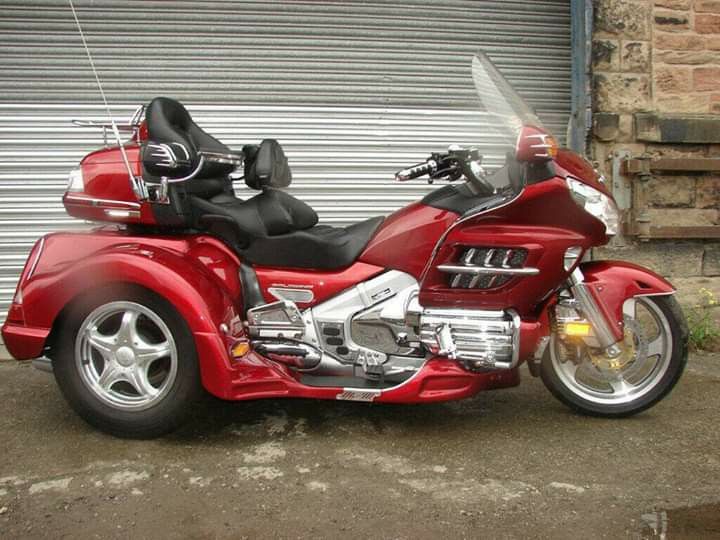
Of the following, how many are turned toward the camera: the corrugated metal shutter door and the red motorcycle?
1

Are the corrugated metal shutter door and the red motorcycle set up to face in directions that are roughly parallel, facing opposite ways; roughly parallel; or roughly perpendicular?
roughly perpendicular

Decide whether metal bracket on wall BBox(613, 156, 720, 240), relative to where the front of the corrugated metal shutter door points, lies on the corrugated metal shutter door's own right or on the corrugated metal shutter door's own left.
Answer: on the corrugated metal shutter door's own left

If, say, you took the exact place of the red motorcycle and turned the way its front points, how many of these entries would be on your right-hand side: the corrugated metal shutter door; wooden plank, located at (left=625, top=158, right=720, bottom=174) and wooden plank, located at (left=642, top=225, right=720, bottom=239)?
0

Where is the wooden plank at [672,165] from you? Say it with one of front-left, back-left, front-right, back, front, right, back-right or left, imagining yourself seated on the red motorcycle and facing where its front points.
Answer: front-left

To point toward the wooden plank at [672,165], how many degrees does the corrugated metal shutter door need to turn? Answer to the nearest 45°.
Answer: approximately 90° to its left

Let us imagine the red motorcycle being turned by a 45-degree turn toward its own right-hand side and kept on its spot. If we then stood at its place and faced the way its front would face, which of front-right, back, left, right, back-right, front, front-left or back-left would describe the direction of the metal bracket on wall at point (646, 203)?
left

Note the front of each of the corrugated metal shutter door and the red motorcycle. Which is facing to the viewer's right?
the red motorcycle

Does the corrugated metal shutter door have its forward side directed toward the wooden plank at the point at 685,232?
no

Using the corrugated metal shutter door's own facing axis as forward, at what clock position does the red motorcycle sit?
The red motorcycle is roughly at 12 o'clock from the corrugated metal shutter door.

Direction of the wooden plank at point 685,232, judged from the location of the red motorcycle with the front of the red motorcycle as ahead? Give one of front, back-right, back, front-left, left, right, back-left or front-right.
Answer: front-left

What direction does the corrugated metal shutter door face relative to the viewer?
toward the camera

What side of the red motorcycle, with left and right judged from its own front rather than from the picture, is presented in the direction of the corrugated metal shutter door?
left

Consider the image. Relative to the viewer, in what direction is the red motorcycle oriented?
to the viewer's right
